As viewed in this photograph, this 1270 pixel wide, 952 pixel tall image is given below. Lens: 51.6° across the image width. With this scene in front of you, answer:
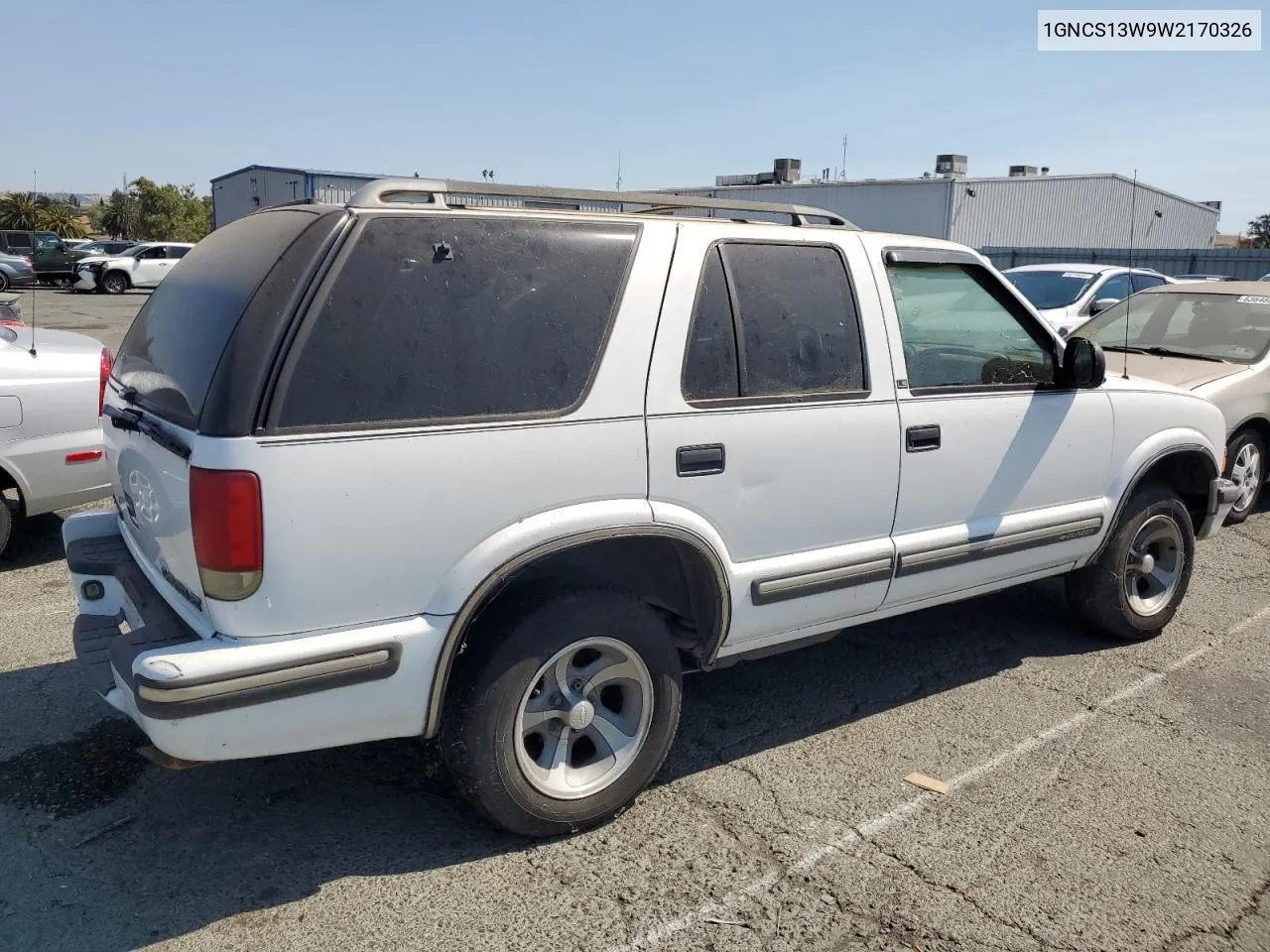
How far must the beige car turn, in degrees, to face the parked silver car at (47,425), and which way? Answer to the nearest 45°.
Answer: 0° — it already faces it

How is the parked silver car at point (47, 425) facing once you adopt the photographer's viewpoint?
facing to the left of the viewer

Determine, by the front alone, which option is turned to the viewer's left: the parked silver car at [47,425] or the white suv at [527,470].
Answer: the parked silver car

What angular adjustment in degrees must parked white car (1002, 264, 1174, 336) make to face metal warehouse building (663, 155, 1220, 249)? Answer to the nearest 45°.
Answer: approximately 135° to its right

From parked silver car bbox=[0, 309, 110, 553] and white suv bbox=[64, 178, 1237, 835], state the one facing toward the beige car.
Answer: the white suv

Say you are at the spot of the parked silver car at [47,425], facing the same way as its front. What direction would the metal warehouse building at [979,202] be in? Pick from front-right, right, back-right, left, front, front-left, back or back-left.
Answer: back-right

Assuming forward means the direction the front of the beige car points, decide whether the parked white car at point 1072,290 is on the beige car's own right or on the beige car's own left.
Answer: on the beige car's own right

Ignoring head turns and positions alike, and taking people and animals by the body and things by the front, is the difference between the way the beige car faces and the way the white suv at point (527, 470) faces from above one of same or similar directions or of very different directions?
very different directions

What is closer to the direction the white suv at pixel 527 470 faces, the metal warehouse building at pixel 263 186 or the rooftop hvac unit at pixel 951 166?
the rooftop hvac unit

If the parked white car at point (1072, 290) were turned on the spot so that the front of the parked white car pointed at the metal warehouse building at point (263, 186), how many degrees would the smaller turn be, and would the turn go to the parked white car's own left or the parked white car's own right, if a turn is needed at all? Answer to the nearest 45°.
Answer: approximately 90° to the parked white car's own right

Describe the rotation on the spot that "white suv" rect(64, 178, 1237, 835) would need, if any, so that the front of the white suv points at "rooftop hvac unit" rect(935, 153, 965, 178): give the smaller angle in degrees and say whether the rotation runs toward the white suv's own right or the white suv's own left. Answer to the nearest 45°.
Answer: approximately 45° to the white suv's own left

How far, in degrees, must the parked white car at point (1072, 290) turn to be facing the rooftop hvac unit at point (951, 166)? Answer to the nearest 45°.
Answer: approximately 135° to its right

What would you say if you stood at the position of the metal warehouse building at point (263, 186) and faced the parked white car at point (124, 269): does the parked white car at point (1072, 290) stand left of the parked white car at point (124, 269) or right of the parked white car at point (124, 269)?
left

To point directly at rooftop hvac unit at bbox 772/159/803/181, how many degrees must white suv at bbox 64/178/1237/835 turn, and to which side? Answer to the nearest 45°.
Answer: approximately 45° to its left
